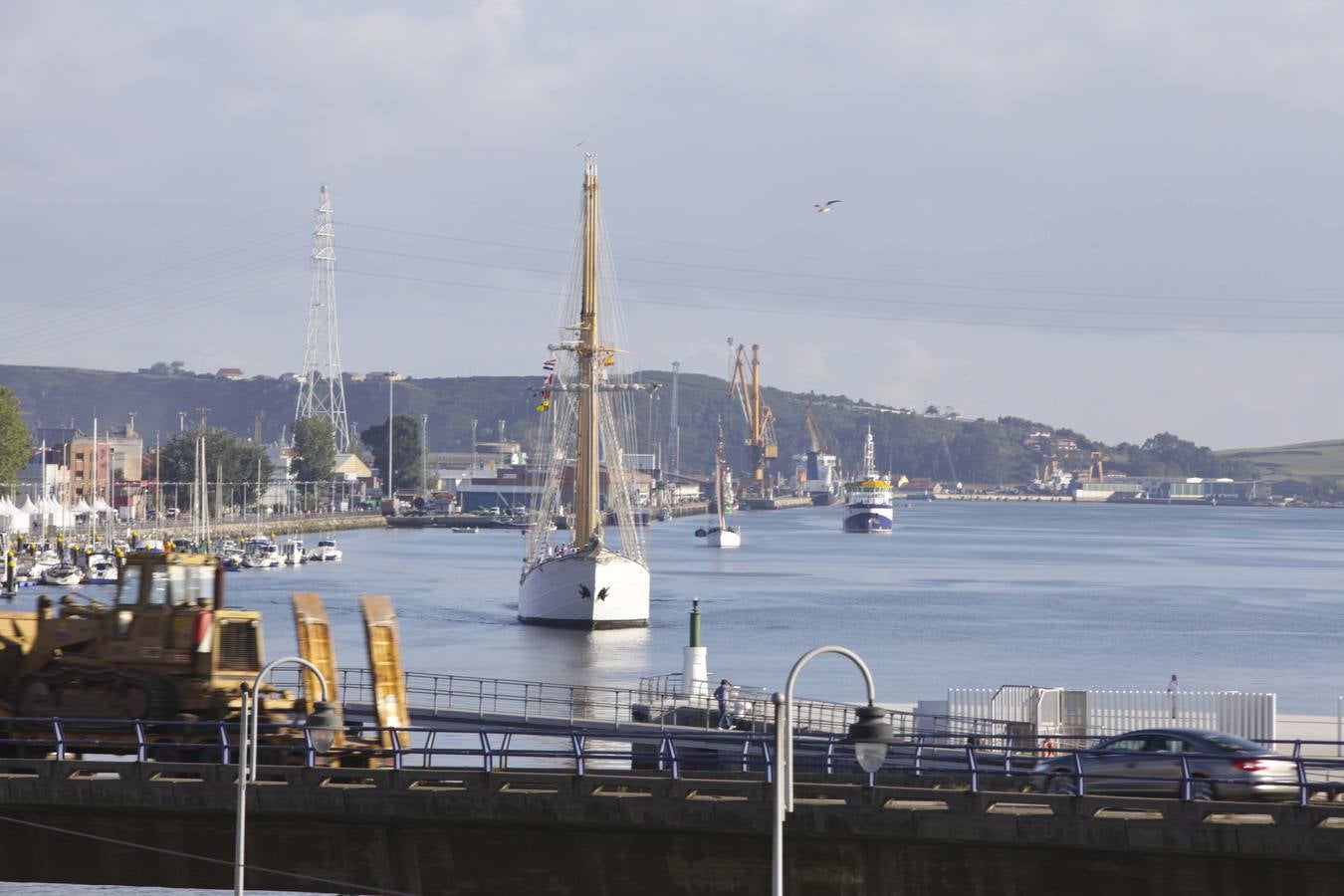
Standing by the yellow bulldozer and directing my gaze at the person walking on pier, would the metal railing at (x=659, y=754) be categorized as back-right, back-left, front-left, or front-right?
front-right

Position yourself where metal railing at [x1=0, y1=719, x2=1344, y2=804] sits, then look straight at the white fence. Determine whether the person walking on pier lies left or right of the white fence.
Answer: left

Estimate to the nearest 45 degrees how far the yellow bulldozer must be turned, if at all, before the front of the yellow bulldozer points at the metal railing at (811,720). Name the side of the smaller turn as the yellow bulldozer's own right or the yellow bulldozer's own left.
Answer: approximately 135° to the yellow bulldozer's own right

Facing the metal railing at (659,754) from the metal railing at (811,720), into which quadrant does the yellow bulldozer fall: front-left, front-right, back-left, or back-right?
front-right

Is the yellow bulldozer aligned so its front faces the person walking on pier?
no

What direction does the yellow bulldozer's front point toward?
to the viewer's left

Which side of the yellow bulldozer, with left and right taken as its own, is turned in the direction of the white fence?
back
